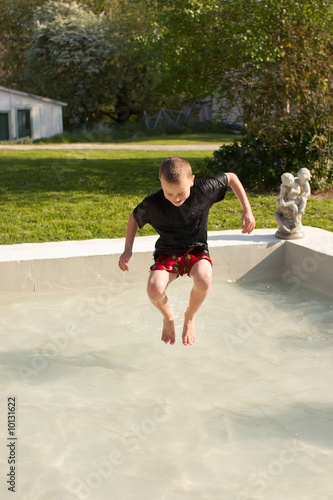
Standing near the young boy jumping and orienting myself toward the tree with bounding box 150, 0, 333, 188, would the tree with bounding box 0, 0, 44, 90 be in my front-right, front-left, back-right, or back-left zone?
front-left

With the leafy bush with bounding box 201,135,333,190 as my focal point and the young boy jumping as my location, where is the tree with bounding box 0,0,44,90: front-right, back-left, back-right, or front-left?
front-left

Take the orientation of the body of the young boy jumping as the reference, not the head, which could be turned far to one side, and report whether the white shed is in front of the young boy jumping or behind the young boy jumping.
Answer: behind

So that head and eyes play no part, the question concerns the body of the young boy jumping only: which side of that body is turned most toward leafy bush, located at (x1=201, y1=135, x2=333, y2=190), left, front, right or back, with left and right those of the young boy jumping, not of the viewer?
back

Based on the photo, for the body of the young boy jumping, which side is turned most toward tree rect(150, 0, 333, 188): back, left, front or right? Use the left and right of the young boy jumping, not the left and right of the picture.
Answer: back

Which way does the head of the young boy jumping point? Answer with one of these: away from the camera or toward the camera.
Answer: toward the camera

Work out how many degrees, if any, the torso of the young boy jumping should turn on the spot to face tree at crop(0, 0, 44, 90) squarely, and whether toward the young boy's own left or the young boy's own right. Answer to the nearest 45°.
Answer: approximately 180°

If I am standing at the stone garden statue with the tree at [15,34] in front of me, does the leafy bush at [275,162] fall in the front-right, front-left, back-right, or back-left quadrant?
front-right

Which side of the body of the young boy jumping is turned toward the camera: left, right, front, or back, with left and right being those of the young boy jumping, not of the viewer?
front

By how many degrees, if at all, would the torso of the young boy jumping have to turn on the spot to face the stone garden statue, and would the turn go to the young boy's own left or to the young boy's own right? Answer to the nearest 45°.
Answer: approximately 135° to the young boy's own left

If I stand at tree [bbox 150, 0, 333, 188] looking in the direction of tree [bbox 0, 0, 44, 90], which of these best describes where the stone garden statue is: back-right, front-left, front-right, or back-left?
back-left

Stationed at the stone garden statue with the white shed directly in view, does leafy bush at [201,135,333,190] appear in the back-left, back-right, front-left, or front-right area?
front-right
